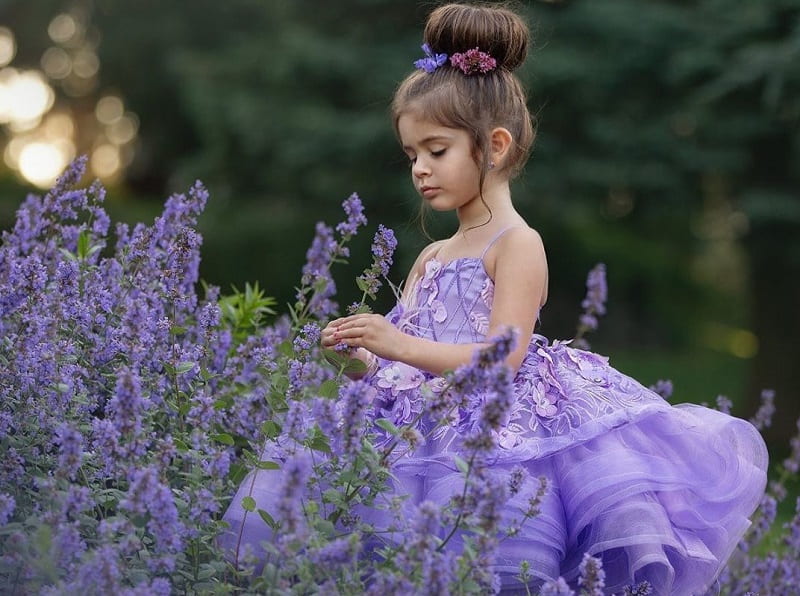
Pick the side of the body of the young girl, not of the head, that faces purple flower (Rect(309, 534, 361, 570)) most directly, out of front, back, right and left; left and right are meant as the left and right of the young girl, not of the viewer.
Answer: front

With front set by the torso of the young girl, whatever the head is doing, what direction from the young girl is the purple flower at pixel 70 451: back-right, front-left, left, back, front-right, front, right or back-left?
front

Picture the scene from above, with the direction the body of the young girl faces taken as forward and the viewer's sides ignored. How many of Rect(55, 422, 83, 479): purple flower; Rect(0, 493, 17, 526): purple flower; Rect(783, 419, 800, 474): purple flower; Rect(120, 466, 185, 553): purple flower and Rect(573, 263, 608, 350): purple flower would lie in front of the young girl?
3

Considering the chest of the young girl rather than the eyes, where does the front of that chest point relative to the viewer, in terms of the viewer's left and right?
facing the viewer and to the left of the viewer

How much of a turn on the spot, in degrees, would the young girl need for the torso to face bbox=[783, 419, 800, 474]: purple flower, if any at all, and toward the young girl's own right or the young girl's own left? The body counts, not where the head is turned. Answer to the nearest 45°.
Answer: approximately 180°

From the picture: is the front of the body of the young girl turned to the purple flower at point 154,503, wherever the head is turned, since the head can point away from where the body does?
yes

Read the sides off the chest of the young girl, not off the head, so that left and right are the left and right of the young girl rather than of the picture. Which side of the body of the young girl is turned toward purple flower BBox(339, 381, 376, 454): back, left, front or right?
front

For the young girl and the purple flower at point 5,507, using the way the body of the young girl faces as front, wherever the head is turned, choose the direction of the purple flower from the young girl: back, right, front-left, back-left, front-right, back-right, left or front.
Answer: front
